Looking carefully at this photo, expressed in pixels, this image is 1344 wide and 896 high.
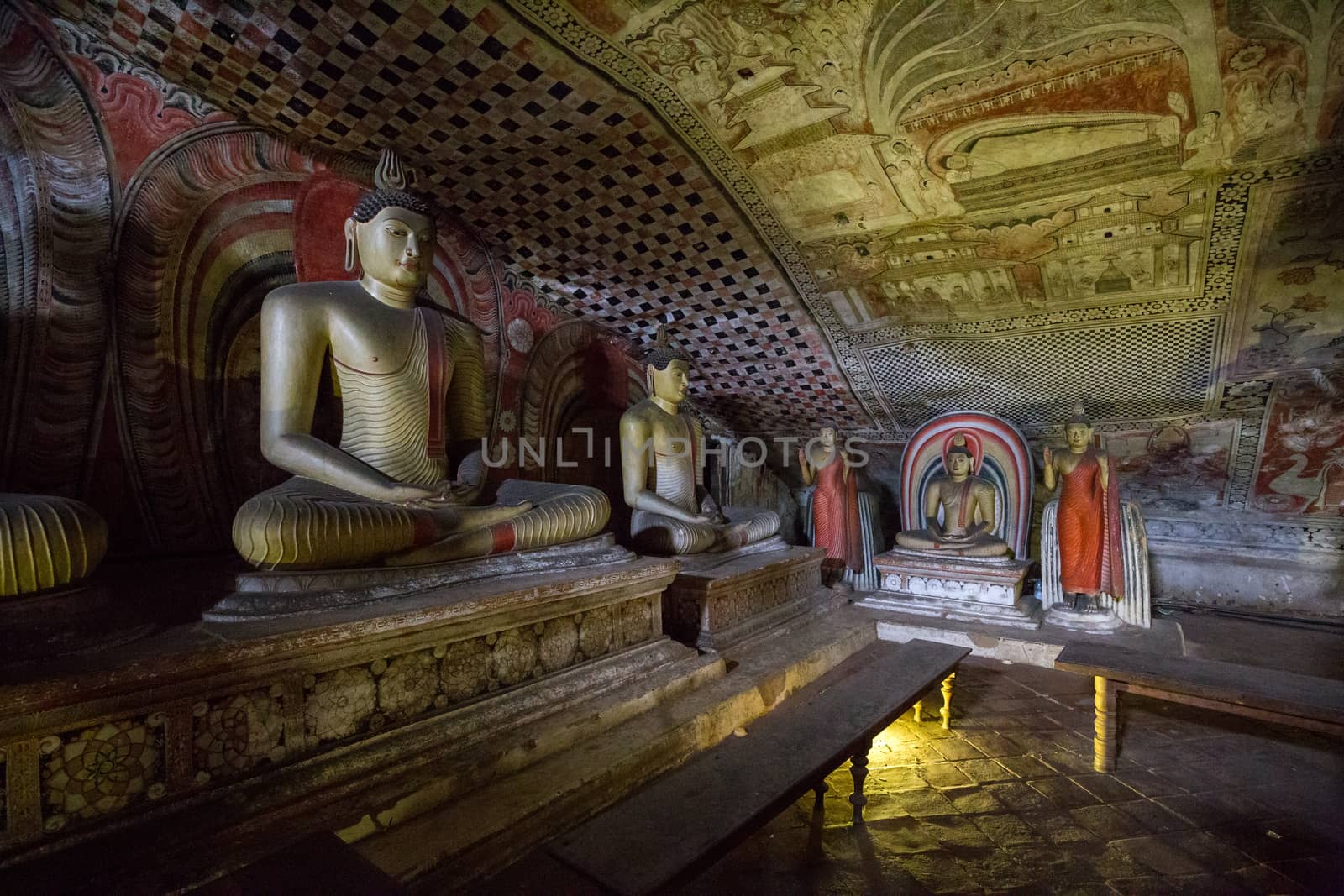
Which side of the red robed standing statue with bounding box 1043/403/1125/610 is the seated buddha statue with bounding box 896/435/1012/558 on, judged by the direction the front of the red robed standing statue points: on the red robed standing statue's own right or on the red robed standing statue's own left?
on the red robed standing statue's own right

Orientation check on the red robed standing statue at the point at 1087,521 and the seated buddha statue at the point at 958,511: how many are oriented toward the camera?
2

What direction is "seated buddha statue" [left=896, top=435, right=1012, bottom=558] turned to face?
toward the camera

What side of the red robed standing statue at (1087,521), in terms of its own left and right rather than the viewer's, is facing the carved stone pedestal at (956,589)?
right

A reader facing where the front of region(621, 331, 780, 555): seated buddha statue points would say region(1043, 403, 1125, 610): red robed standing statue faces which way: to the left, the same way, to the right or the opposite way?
to the right

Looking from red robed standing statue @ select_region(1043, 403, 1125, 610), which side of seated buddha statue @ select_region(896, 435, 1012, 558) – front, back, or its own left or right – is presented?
left

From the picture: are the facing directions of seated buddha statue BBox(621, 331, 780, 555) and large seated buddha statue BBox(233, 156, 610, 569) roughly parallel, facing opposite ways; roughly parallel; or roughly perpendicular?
roughly parallel

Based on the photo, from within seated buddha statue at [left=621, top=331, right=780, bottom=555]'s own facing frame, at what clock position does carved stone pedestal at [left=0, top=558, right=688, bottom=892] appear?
The carved stone pedestal is roughly at 2 o'clock from the seated buddha statue.

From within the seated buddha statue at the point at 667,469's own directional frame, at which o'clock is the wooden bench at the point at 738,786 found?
The wooden bench is roughly at 1 o'clock from the seated buddha statue.

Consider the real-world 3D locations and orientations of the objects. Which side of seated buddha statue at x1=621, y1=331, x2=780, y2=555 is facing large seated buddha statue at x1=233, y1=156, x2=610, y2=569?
right

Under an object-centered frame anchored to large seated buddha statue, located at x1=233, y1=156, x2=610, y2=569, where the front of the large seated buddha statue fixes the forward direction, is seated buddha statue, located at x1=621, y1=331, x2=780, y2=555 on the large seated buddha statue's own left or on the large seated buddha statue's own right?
on the large seated buddha statue's own left

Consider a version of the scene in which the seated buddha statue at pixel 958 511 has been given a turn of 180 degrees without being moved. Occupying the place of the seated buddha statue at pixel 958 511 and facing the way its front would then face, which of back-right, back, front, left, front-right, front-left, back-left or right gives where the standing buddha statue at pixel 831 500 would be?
left

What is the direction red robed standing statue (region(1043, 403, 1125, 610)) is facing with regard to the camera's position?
facing the viewer

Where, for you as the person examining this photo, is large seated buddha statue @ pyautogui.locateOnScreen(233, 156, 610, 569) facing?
facing the viewer and to the right of the viewer

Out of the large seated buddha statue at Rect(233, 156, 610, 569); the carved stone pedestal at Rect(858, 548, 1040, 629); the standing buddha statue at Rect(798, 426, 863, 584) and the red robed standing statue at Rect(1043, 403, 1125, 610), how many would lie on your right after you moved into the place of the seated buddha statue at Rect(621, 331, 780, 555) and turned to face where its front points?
1

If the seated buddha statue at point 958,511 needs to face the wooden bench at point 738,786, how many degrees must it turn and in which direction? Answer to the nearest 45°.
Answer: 0° — it already faces it

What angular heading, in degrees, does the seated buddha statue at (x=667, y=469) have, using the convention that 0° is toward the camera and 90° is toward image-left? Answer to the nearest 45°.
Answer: approximately 315°

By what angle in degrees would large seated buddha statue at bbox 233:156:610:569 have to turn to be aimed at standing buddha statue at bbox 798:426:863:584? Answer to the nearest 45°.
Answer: approximately 90° to its left

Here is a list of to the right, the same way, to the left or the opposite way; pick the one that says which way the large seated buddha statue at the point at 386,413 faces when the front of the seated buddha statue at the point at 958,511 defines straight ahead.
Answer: to the left
